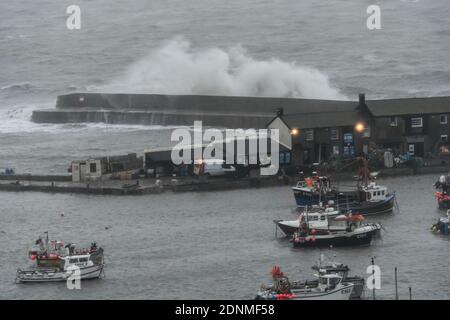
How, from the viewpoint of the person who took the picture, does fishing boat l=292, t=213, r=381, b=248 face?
facing to the right of the viewer

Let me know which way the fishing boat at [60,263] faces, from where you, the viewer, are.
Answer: facing to the right of the viewer

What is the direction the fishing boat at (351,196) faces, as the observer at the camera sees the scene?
facing to the right of the viewer

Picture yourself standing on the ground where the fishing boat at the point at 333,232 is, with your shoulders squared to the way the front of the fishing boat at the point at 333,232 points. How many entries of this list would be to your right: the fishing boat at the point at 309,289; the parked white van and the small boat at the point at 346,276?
2

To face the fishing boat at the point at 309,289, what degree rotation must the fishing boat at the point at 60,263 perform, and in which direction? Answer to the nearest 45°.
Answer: approximately 45° to its right
